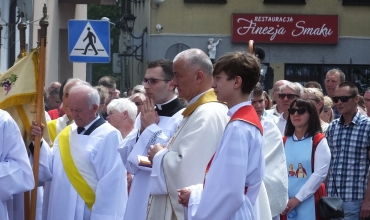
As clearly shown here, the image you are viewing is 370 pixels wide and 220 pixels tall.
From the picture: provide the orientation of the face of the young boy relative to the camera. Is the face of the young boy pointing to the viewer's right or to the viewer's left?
to the viewer's left

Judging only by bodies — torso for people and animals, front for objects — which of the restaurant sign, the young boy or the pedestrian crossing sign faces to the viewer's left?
the young boy

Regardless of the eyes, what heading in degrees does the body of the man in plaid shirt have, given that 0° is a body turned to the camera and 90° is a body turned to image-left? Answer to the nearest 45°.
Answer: approximately 45°

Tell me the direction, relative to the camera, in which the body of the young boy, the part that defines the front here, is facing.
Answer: to the viewer's left

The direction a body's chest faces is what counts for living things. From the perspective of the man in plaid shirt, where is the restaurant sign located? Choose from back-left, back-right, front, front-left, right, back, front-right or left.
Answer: back-right

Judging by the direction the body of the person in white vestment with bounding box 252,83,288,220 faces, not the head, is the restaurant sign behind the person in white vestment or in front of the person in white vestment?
behind

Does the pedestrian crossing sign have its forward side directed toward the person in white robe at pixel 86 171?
yes
